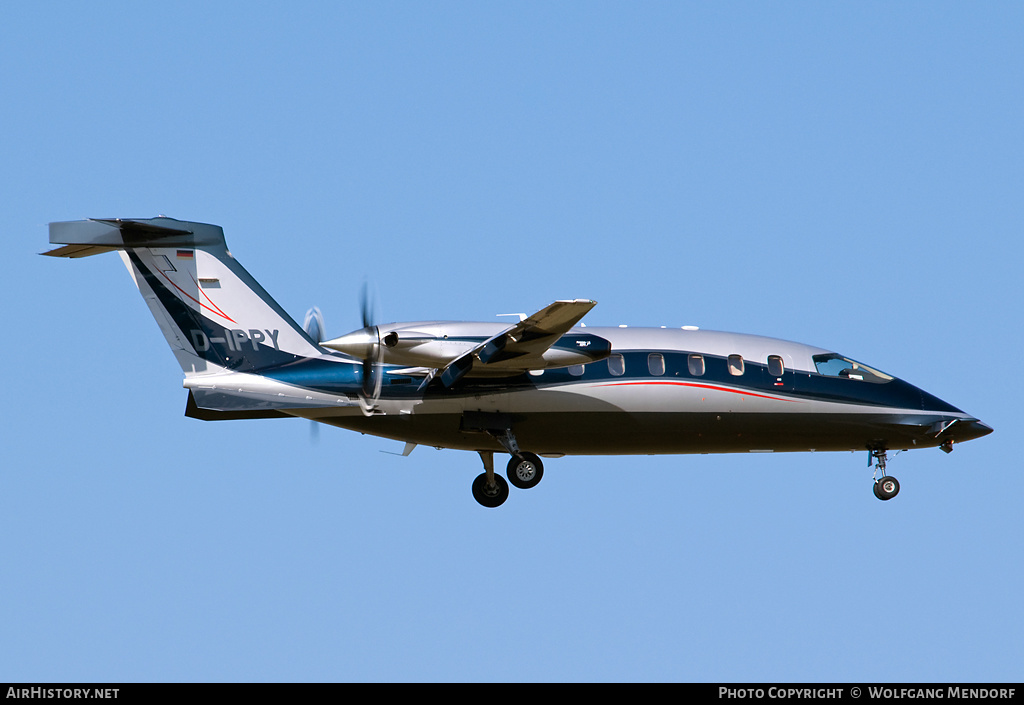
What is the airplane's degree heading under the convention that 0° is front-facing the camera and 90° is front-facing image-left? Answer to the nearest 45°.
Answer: approximately 270°
